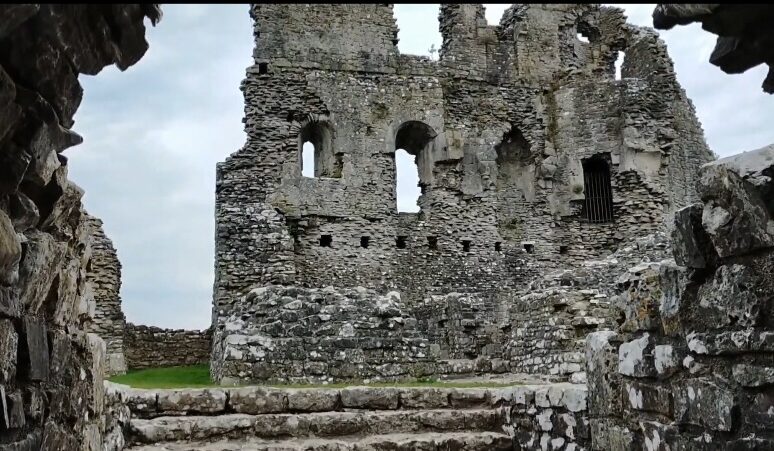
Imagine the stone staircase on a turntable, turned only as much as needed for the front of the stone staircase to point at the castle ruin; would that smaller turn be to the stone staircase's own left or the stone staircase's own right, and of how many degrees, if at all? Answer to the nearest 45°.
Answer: approximately 180°

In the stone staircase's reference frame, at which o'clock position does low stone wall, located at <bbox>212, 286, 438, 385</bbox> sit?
The low stone wall is roughly at 6 o'clock from the stone staircase.

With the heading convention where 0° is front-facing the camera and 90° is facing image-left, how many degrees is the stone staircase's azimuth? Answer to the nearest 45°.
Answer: approximately 0°

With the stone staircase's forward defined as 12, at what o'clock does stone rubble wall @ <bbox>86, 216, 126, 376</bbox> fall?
The stone rubble wall is roughly at 5 o'clock from the stone staircase.

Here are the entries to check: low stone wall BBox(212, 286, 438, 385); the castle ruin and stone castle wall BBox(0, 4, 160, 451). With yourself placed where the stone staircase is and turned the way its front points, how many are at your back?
2

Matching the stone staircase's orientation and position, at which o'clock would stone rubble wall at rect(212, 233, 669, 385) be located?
The stone rubble wall is roughly at 6 o'clock from the stone staircase.

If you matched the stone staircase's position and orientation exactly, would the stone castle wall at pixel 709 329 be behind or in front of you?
in front

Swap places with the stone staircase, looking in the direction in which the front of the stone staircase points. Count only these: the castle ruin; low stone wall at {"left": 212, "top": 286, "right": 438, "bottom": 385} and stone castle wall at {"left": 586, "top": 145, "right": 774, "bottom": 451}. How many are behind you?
2
